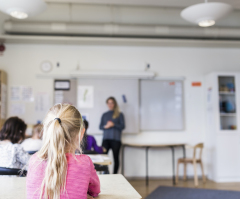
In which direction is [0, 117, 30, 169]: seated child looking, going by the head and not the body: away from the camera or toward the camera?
away from the camera

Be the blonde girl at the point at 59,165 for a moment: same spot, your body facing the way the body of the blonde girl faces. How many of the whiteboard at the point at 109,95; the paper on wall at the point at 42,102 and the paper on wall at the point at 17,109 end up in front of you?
3

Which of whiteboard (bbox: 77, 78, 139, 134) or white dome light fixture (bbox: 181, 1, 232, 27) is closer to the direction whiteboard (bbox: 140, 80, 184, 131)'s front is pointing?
the white dome light fixture

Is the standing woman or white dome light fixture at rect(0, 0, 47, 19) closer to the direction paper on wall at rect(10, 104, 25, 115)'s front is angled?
the white dome light fixture

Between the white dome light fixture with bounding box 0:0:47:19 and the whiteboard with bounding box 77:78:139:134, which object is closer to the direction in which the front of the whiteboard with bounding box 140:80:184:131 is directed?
the white dome light fixture

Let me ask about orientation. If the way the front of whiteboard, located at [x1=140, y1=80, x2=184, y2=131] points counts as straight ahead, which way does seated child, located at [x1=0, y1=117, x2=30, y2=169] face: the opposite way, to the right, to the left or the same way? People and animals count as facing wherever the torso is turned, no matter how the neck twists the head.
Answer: the opposite way

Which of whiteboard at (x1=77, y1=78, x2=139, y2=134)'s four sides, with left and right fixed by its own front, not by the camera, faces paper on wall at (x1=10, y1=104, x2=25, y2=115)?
right

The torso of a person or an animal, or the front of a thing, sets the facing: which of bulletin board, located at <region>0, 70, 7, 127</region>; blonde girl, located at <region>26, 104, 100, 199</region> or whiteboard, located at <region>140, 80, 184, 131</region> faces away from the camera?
the blonde girl

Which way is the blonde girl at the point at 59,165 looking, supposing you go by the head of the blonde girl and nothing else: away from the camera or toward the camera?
away from the camera
